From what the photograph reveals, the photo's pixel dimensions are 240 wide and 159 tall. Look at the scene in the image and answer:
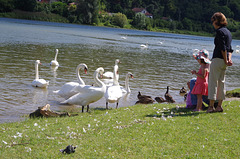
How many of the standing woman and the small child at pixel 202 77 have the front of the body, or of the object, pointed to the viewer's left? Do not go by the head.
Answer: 2

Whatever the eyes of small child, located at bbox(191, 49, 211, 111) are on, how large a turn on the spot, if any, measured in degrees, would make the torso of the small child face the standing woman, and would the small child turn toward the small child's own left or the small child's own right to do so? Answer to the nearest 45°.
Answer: approximately 135° to the small child's own left

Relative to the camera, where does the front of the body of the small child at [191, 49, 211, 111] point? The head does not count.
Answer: to the viewer's left

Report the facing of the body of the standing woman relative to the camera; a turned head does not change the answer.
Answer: to the viewer's left
